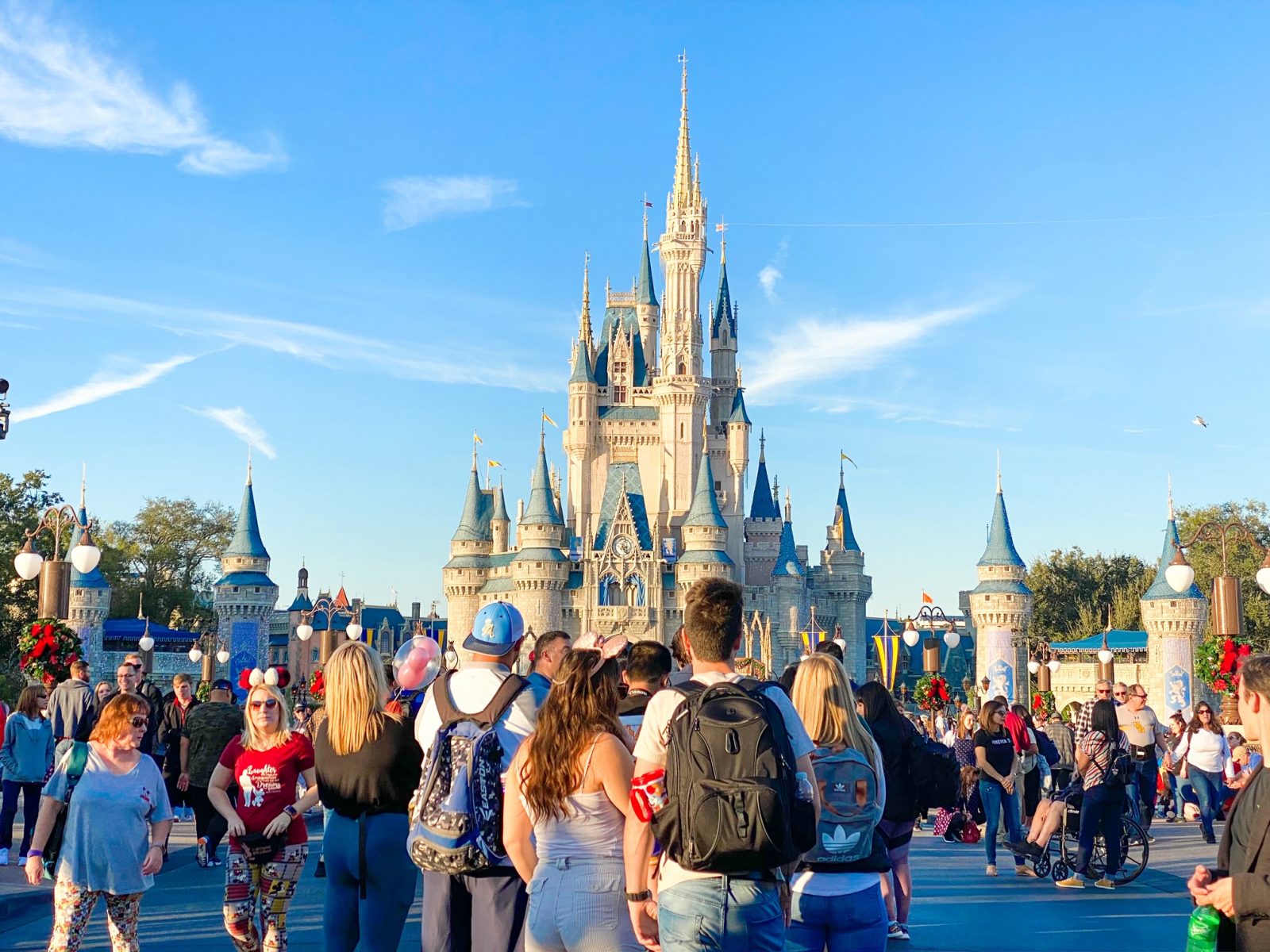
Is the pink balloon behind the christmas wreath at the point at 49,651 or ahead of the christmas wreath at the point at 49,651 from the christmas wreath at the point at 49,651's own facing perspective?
ahead

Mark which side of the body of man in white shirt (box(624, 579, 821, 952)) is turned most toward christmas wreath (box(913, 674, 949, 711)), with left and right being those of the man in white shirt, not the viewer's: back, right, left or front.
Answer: front

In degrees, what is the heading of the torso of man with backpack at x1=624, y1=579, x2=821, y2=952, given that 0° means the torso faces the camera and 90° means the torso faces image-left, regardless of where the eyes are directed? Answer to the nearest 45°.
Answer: approximately 180°

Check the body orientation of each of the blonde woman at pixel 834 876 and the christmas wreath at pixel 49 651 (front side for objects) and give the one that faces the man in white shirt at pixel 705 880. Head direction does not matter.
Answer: the christmas wreath

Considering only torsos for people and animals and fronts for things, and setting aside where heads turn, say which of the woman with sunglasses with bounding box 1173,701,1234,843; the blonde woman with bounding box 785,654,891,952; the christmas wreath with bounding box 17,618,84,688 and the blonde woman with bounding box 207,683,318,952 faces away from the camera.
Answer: the blonde woman with bounding box 785,654,891,952

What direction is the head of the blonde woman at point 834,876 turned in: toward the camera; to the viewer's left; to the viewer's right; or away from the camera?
away from the camera

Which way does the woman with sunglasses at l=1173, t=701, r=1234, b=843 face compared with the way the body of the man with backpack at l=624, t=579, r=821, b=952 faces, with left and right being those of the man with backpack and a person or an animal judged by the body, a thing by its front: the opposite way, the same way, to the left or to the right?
the opposite way

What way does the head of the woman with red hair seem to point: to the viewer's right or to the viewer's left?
to the viewer's right

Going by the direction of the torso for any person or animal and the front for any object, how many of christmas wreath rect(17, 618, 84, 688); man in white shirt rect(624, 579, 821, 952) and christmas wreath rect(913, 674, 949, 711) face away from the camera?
1

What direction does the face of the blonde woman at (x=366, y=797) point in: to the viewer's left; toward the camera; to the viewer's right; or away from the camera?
away from the camera
